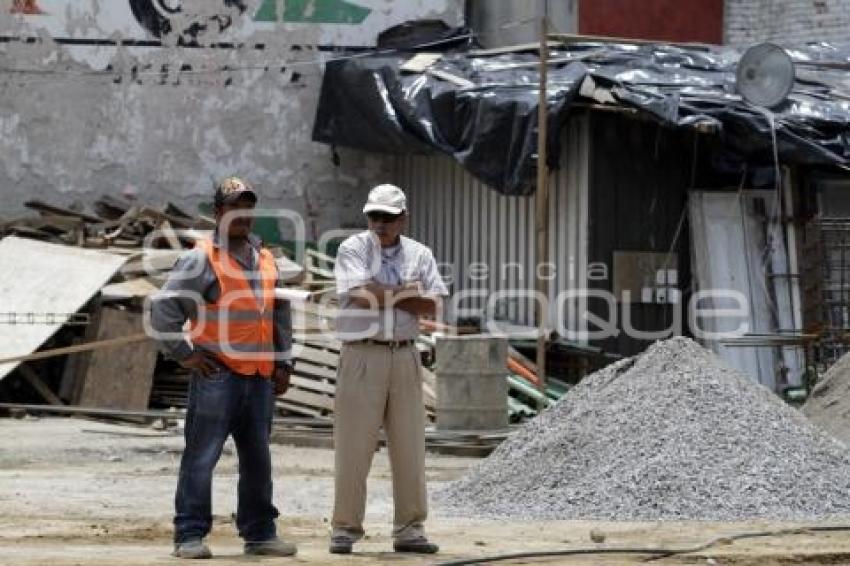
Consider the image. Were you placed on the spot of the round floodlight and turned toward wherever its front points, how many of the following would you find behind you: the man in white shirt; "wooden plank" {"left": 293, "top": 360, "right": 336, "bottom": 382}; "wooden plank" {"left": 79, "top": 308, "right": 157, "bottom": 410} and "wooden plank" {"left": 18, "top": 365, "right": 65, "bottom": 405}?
0

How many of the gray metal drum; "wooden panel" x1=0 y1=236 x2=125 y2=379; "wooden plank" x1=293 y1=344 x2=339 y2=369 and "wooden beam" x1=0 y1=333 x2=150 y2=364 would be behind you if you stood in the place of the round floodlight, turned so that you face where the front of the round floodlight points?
0

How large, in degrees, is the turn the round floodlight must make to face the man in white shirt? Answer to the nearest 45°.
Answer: approximately 45° to its right

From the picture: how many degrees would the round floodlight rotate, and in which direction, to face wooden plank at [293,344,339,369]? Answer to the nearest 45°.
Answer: approximately 45° to its right

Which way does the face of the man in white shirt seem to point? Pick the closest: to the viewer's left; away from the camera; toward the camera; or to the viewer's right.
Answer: toward the camera

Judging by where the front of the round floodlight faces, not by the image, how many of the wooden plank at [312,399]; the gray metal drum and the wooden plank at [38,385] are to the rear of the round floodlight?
0

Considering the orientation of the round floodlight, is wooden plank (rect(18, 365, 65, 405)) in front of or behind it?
in front

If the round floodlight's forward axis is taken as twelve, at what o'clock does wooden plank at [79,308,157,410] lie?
The wooden plank is roughly at 1 o'clock from the round floodlight.

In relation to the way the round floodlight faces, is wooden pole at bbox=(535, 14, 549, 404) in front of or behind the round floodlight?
in front

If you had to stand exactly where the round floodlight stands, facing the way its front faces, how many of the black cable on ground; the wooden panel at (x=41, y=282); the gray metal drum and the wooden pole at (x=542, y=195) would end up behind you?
0

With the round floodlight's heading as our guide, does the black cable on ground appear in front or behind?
in front
